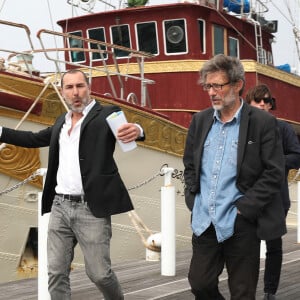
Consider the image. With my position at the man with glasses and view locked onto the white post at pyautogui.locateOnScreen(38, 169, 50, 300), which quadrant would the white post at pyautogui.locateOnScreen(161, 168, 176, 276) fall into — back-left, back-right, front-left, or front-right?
front-right

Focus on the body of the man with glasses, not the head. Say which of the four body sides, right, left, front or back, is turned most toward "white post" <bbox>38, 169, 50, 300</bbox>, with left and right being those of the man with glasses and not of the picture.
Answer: right

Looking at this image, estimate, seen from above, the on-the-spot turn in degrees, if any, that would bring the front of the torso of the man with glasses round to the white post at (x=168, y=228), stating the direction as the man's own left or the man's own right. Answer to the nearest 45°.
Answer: approximately 135° to the man's own right

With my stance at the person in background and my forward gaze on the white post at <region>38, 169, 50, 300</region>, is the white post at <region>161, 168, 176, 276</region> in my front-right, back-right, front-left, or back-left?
front-right

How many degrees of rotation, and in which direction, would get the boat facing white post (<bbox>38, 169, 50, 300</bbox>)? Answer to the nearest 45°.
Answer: approximately 45° to its left

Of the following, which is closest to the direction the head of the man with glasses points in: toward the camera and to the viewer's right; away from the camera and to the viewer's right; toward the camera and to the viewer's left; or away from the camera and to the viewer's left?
toward the camera and to the viewer's left

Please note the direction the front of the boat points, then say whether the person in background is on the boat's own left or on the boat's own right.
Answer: on the boat's own left

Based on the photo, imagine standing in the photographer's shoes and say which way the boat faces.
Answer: facing the viewer and to the left of the viewer

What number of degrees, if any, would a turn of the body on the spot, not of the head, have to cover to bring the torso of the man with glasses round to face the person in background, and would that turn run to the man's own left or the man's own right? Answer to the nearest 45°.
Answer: approximately 135° to the man's own right

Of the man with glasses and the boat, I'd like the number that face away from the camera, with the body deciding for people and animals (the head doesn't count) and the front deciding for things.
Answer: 0

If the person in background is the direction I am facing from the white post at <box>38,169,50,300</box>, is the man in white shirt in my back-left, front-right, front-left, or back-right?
front-right

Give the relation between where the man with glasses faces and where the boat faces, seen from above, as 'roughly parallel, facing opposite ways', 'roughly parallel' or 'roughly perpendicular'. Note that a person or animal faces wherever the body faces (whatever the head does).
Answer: roughly parallel

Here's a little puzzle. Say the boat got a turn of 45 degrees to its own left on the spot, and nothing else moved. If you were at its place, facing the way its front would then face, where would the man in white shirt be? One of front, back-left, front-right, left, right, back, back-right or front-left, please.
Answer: front
